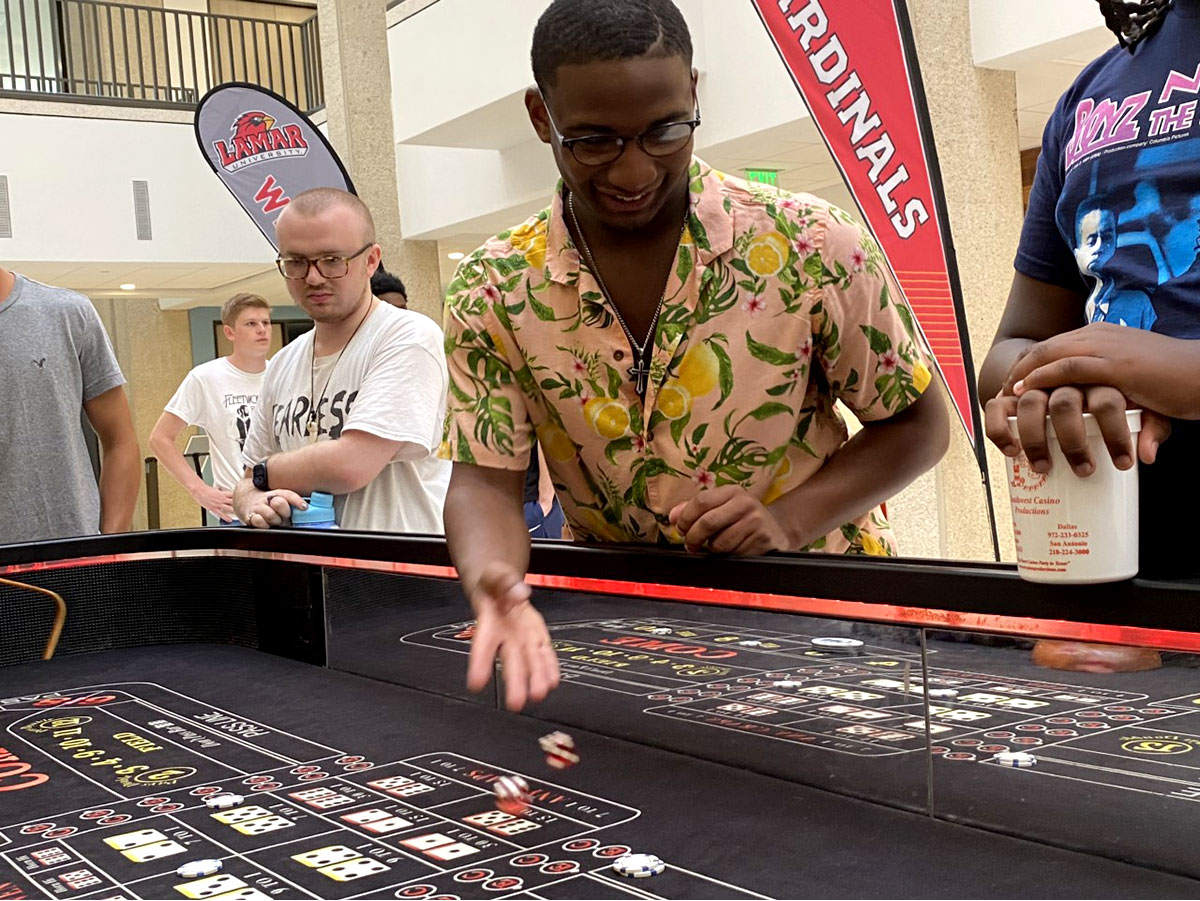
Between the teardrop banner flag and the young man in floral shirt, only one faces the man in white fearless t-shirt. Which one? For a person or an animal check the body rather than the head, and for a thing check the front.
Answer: the teardrop banner flag

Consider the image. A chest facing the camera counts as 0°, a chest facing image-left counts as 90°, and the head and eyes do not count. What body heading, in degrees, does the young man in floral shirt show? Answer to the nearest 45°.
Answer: approximately 0°

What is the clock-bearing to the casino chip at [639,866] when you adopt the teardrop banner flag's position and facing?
The casino chip is roughly at 12 o'clock from the teardrop banner flag.

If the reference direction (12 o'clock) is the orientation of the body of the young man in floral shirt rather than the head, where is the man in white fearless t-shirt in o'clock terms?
The man in white fearless t-shirt is roughly at 5 o'clock from the young man in floral shirt.

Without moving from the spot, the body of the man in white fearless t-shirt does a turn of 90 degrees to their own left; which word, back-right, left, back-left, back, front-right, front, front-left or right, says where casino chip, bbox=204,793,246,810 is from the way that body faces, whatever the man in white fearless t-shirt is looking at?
front-right

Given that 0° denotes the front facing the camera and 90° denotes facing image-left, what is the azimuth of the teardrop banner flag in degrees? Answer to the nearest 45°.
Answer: approximately 0°

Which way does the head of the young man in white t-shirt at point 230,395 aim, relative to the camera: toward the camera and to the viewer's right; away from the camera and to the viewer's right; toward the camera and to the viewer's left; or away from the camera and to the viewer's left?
toward the camera and to the viewer's right

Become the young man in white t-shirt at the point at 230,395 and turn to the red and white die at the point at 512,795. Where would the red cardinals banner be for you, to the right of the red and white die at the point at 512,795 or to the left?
left

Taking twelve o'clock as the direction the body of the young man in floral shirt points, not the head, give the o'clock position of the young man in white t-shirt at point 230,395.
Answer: The young man in white t-shirt is roughly at 5 o'clock from the young man in floral shirt.

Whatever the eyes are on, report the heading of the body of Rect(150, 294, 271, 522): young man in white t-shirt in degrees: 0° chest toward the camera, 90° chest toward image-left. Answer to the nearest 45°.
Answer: approximately 315°

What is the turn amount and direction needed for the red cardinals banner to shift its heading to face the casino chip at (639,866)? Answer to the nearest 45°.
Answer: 0° — it already faces it
